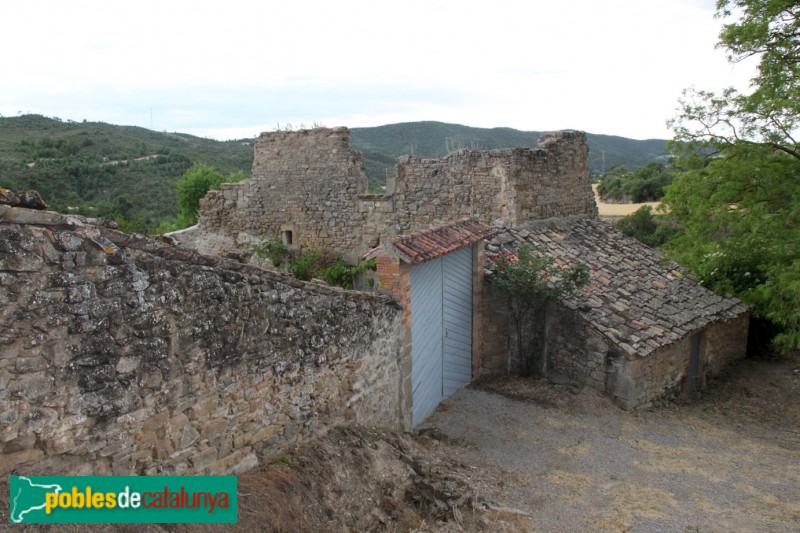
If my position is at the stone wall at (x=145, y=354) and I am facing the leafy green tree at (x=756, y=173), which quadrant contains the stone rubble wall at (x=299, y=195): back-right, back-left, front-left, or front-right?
front-left

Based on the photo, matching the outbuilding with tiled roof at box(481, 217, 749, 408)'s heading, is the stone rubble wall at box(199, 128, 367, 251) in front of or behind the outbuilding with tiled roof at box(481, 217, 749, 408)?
behind

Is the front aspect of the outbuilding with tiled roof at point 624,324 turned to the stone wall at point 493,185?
no

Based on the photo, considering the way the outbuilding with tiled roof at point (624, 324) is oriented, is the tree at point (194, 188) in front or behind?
behind

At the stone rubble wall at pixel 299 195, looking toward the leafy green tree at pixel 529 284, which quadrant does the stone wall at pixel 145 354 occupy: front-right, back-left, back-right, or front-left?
front-right

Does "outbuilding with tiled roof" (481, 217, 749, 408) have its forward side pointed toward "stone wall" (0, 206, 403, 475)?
no

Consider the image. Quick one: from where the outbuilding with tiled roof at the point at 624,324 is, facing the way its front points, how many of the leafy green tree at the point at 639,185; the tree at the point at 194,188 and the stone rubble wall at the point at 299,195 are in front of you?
0

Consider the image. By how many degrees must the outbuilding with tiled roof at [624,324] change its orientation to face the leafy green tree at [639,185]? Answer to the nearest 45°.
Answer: approximately 135° to its left
